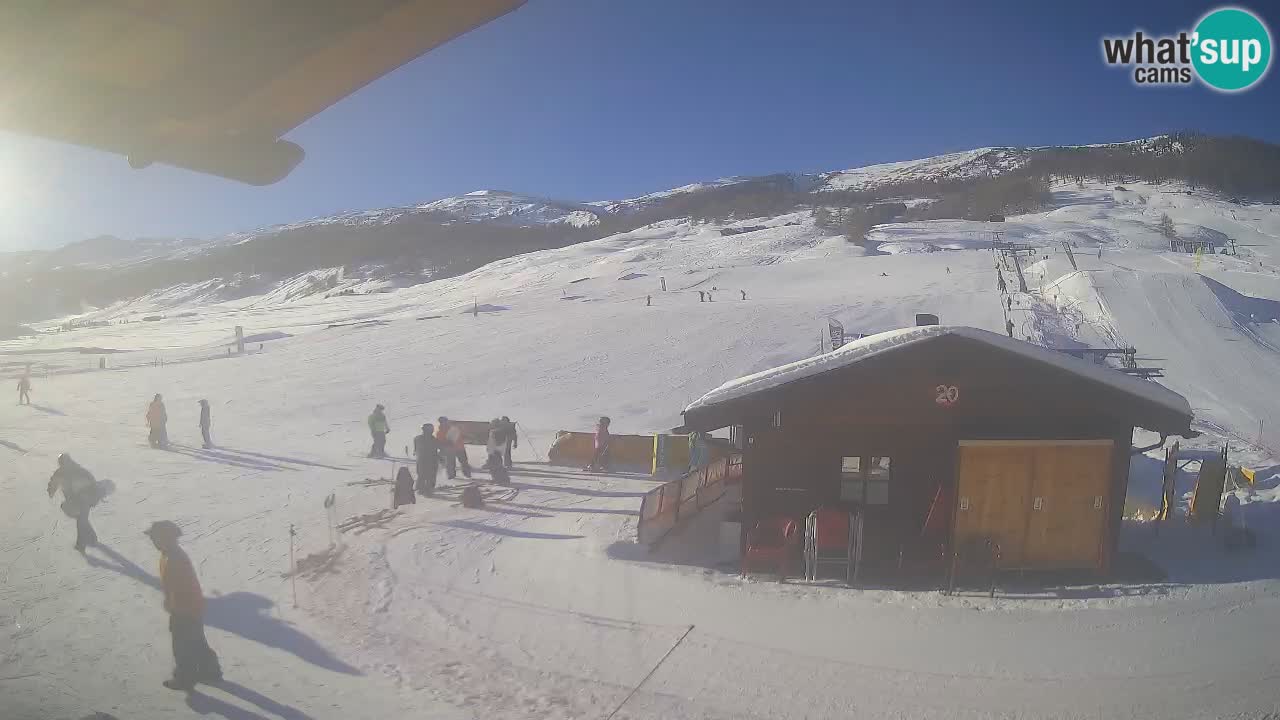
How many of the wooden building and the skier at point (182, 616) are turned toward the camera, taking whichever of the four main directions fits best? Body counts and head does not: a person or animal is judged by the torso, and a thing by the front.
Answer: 1

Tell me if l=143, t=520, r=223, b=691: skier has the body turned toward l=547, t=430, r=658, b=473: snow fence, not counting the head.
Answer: no

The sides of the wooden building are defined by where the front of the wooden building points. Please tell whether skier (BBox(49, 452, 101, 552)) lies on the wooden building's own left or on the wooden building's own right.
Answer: on the wooden building's own right

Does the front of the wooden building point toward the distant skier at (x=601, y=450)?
no

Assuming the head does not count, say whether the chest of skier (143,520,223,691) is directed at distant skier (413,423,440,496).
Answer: no

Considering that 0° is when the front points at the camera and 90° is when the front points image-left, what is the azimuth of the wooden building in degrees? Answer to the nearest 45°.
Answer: approximately 0°

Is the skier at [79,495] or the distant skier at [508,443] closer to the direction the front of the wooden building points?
the skier

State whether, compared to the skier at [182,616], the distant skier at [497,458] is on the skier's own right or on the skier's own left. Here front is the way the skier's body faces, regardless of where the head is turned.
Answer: on the skier's own right
